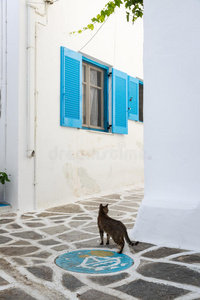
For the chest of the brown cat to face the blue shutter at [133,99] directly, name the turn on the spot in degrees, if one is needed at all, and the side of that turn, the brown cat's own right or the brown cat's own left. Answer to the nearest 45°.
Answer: approximately 45° to the brown cat's own right

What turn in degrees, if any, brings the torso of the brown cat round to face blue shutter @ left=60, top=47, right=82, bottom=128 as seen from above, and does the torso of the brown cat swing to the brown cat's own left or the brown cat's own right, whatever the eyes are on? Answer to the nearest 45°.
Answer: approximately 45° to the brown cat's own right

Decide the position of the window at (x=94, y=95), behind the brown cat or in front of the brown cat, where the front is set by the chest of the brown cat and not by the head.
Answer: in front

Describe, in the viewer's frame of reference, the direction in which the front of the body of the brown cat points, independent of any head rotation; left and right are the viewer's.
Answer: facing away from the viewer and to the left of the viewer

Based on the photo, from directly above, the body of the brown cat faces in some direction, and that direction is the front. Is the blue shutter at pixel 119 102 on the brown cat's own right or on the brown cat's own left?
on the brown cat's own right
